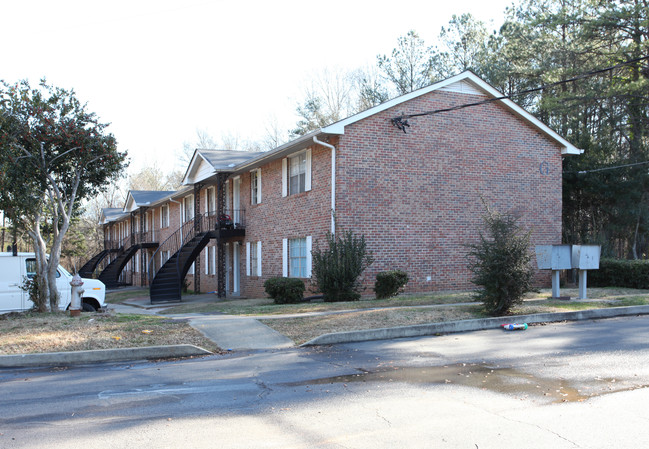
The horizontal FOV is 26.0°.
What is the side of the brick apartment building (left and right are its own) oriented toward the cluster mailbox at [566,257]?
left

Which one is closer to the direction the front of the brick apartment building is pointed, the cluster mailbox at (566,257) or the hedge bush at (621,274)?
the cluster mailbox

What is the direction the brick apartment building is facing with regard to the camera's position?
facing the viewer and to the left of the viewer

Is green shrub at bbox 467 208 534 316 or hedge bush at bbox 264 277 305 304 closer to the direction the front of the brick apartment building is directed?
the hedge bush

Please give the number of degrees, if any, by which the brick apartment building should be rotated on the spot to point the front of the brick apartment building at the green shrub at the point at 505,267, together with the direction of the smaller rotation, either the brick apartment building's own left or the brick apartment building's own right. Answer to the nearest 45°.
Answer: approximately 45° to the brick apartment building's own left
